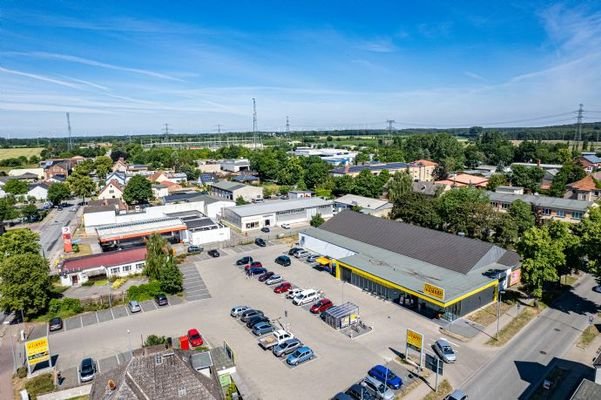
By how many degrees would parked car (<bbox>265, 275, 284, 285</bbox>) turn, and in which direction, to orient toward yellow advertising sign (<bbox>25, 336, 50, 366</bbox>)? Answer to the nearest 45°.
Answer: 0° — it already faces it

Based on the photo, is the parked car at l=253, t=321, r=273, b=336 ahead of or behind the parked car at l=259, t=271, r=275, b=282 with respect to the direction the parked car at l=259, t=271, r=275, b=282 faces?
ahead

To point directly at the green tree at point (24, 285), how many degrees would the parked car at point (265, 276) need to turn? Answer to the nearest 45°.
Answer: approximately 45° to its right

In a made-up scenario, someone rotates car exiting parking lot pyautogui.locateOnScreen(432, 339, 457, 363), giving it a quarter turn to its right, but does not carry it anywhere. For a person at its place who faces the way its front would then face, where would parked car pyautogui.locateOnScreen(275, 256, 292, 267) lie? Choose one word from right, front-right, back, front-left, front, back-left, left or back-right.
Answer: right

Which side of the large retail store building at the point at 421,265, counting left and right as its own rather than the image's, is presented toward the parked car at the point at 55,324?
front

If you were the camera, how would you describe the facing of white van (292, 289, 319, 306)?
facing the viewer and to the left of the viewer

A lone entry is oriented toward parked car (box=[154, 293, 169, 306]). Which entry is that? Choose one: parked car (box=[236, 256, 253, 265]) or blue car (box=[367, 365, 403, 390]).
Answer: parked car (box=[236, 256, 253, 265])

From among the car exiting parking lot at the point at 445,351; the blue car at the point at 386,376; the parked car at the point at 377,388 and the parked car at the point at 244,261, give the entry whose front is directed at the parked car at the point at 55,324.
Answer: the parked car at the point at 244,261

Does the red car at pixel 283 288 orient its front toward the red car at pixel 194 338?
yes

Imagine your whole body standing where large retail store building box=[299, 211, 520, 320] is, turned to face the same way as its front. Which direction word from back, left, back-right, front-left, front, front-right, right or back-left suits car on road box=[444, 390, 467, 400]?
front-left

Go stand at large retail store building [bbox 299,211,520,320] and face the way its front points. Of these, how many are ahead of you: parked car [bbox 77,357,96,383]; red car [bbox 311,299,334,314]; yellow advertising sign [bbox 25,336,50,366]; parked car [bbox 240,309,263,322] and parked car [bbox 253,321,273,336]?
5

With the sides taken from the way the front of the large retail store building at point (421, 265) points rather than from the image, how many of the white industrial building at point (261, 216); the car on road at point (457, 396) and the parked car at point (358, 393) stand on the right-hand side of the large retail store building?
1

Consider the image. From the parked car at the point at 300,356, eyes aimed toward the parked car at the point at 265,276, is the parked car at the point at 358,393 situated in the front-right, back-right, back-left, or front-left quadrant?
back-right

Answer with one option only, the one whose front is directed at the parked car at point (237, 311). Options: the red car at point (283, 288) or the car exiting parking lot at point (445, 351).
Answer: the red car

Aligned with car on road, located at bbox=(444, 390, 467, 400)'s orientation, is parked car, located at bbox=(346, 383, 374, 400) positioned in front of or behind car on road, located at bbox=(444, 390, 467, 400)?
in front

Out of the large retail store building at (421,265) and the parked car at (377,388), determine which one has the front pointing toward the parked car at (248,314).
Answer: the large retail store building
